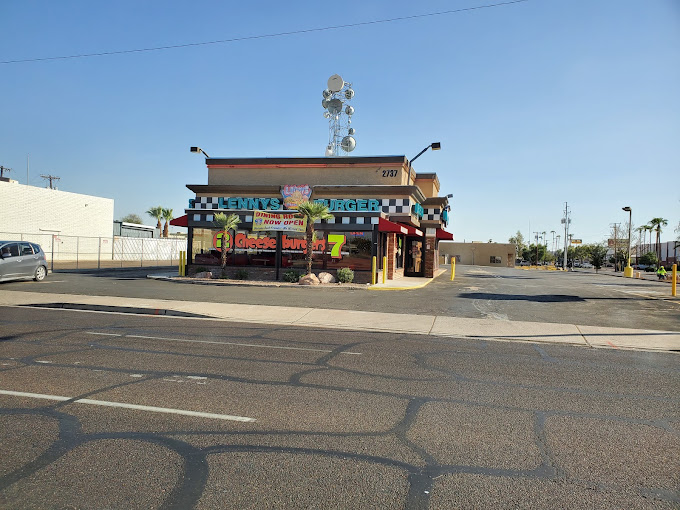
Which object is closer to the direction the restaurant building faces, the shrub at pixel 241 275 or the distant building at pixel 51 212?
the shrub

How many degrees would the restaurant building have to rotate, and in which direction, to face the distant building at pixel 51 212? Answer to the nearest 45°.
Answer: approximately 135° to its right

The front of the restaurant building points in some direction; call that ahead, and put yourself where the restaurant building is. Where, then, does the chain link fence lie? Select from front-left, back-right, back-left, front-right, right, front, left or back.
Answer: back-right

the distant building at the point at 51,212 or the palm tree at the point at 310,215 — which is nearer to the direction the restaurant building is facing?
the palm tree

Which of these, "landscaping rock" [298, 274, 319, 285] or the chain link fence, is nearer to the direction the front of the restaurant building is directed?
the landscaping rock

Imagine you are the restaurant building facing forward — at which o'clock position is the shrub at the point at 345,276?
The shrub is roughly at 11 o'clock from the restaurant building.

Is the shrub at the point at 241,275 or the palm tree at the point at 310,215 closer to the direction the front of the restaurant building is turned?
the palm tree

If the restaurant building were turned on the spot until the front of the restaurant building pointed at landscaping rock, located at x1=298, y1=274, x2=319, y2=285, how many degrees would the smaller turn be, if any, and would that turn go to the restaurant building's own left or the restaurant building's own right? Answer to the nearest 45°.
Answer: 0° — it already faces it

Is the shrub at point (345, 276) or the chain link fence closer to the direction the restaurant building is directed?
the shrub

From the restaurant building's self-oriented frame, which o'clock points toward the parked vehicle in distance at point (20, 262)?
The parked vehicle in distance is roughly at 2 o'clock from the restaurant building.

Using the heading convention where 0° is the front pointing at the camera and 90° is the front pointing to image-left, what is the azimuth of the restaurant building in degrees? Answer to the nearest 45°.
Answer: approximately 0°

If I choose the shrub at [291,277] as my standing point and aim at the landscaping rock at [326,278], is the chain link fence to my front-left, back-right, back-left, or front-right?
back-left
